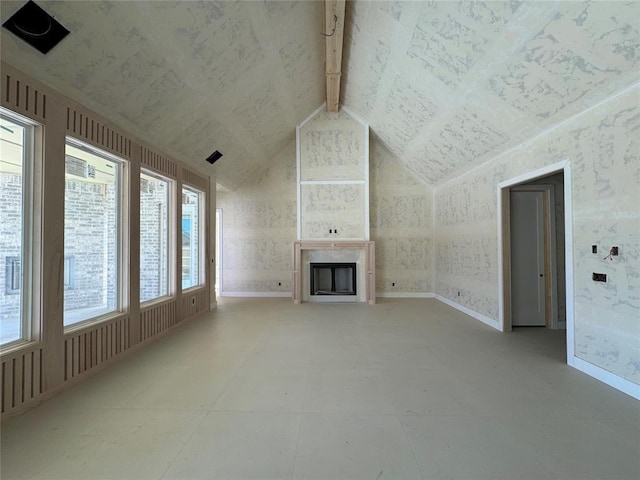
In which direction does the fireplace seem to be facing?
toward the camera

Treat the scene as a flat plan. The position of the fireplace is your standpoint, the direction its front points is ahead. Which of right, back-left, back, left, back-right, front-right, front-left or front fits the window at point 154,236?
front-right

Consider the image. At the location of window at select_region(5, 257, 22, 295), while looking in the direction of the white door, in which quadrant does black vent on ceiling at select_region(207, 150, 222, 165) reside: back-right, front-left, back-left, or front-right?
front-left

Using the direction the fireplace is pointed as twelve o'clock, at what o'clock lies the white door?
The white door is roughly at 10 o'clock from the fireplace.

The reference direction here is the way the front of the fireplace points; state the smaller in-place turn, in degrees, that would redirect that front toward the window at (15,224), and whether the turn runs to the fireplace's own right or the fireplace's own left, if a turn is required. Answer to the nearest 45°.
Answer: approximately 45° to the fireplace's own right

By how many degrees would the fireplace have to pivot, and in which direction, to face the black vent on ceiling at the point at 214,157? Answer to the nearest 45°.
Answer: approximately 45° to its right

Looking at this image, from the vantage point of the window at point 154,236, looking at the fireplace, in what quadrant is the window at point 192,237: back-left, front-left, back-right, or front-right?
front-left

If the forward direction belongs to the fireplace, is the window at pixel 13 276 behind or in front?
in front

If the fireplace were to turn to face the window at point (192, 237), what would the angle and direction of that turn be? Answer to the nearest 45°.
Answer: approximately 45° to its right

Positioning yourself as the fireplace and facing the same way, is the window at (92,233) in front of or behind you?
in front
